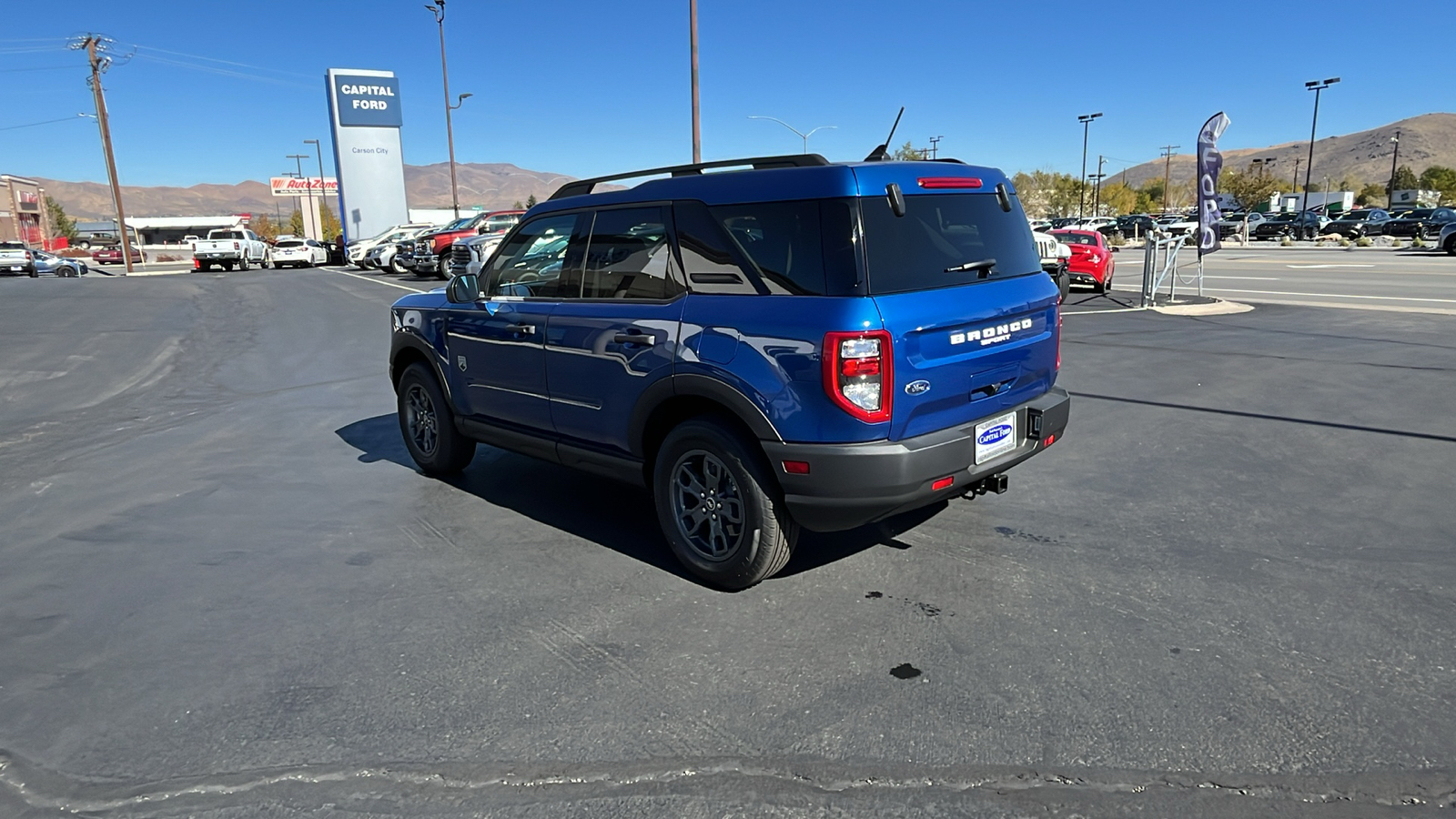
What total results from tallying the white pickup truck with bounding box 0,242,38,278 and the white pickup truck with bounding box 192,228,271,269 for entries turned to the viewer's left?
0

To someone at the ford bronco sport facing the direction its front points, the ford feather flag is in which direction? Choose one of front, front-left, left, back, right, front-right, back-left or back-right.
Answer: right

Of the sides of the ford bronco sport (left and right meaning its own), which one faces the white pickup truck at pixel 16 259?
front

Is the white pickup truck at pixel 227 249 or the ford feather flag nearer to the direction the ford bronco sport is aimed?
the white pickup truck

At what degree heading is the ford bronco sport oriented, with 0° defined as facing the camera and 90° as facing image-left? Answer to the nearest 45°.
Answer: approximately 135°

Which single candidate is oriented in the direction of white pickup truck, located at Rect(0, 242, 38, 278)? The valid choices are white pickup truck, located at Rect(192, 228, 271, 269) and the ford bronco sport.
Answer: the ford bronco sport

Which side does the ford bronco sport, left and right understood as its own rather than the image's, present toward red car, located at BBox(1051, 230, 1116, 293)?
right
